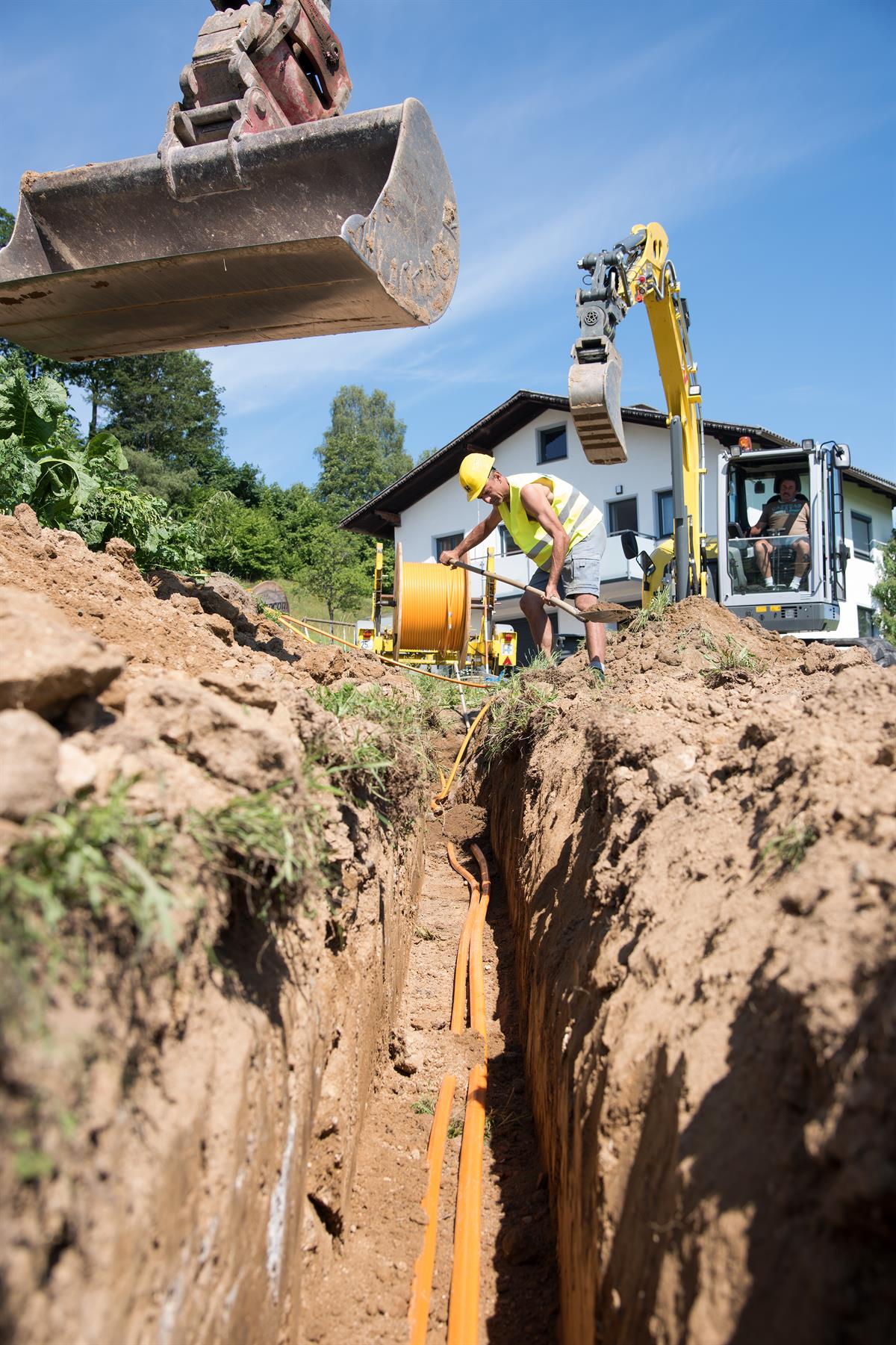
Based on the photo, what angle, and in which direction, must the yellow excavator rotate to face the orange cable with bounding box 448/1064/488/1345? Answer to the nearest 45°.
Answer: approximately 45° to its left

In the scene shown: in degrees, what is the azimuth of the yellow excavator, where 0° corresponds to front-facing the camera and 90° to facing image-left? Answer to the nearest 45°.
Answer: approximately 45°

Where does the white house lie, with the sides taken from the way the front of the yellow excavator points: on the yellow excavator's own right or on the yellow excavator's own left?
on the yellow excavator's own right
